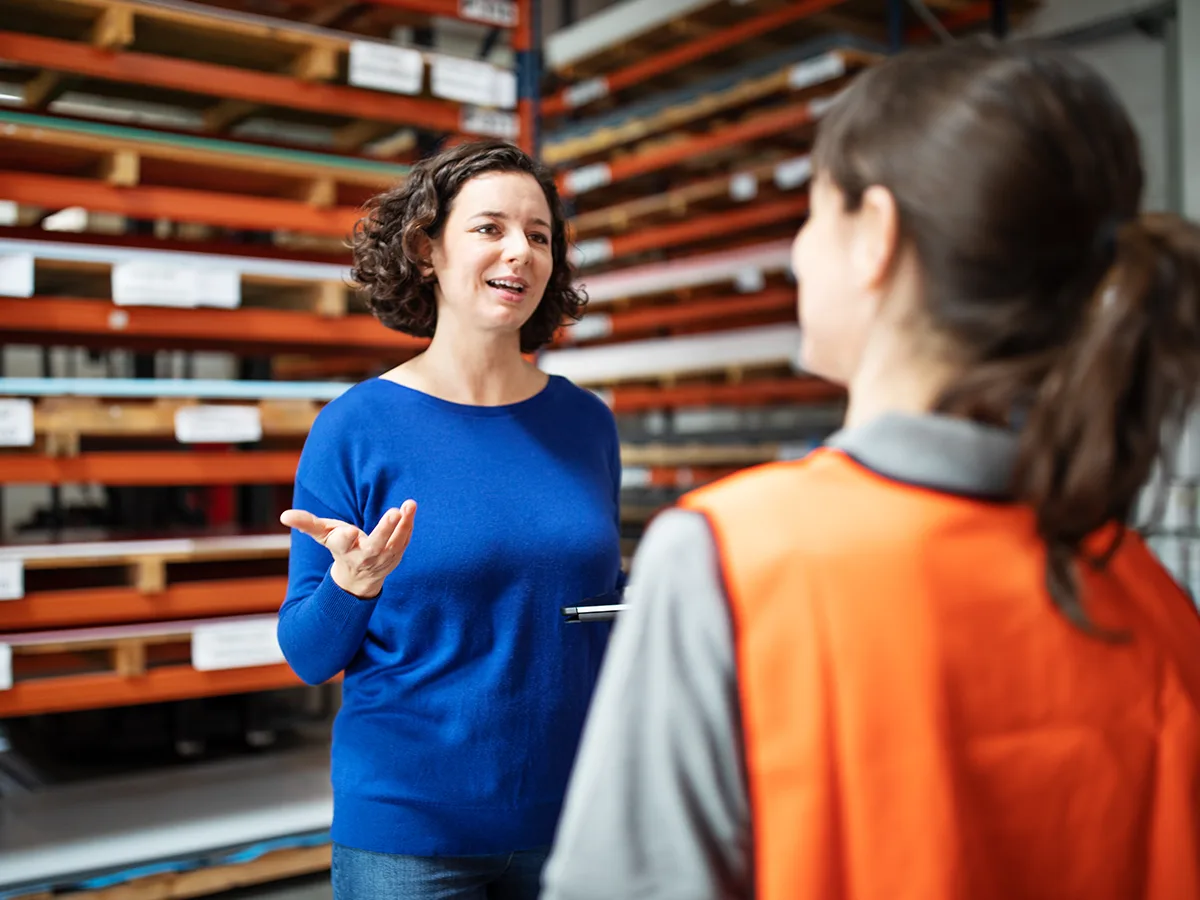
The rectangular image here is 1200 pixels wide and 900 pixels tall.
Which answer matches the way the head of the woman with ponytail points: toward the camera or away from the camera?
away from the camera

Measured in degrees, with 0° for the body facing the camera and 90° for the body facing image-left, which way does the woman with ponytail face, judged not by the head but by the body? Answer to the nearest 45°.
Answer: approximately 135°

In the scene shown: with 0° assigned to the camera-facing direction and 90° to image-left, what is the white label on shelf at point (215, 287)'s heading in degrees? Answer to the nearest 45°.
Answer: approximately 0°

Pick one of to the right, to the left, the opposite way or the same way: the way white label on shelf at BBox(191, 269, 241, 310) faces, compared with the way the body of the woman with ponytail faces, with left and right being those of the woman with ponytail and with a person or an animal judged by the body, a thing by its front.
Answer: the opposite way

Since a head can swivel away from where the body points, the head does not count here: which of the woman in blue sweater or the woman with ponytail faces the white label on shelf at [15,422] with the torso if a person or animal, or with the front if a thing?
the woman with ponytail
